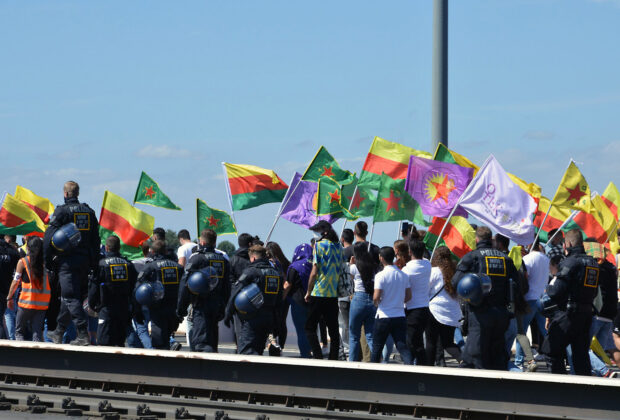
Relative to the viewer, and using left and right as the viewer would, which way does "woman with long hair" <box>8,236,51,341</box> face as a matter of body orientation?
facing away from the viewer and to the left of the viewer

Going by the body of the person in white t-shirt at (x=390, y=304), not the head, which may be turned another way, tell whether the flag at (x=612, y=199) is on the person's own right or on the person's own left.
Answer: on the person's own right

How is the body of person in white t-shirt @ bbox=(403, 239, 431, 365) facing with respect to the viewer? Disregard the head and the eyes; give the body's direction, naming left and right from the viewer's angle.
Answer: facing away from the viewer and to the left of the viewer

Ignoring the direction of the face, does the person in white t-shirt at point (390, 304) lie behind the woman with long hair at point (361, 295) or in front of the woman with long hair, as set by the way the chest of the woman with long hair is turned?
behind

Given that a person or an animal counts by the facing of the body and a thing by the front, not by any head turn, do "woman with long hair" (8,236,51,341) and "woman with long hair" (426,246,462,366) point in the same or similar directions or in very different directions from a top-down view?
same or similar directions

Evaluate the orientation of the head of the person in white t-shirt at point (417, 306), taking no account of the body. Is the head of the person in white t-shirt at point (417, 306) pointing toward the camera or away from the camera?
away from the camera

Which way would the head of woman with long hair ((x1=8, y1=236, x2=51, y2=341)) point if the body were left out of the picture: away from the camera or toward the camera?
away from the camera

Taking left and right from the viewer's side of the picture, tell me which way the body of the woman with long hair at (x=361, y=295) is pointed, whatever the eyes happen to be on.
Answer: facing away from the viewer and to the left of the viewer

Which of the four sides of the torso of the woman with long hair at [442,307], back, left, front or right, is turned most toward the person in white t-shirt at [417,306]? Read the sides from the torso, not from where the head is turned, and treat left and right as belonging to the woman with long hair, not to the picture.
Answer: left

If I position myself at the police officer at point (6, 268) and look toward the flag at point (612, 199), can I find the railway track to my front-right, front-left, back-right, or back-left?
front-right

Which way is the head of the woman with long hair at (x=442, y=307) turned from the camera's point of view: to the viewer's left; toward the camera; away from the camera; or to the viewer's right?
away from the camera

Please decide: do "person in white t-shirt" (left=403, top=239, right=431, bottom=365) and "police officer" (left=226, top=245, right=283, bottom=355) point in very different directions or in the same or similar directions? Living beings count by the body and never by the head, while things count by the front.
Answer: same or similar directions

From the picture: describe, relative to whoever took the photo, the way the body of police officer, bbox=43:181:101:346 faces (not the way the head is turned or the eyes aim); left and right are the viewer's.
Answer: facing away from the viewer and to the left of the viewer

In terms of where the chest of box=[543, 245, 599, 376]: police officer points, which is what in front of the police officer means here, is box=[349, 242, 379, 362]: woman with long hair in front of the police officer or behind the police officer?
in front

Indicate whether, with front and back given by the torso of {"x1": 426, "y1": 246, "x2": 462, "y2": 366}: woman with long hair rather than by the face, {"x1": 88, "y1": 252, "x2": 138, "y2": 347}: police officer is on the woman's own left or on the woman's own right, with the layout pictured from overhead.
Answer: on the woman's own left

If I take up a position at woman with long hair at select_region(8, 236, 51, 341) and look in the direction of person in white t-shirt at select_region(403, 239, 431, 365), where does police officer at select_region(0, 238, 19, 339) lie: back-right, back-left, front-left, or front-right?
back-left
